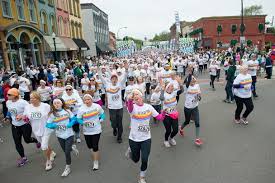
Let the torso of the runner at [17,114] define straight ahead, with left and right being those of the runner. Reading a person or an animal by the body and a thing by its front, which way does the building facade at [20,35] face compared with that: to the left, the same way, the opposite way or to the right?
to the left

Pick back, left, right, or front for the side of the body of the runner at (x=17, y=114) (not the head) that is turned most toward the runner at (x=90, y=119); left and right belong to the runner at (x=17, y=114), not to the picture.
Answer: left

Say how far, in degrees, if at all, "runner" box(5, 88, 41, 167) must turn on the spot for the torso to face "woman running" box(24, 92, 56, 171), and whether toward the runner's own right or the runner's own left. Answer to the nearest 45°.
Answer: approximately 90° to the runner's own left

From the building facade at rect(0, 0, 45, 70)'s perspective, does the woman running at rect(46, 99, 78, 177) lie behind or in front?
in front

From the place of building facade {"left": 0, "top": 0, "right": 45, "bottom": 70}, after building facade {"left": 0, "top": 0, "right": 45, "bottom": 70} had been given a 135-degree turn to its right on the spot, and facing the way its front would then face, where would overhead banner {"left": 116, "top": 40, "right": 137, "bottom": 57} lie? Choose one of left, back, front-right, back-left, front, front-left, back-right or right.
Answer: back

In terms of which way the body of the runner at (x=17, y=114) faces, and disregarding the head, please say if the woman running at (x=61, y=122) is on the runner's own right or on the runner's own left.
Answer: on the runner's own left

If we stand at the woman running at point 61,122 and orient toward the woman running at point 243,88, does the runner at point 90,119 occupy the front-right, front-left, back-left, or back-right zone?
front-right

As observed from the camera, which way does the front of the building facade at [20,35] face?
facing the viewer and to the right of the viewer

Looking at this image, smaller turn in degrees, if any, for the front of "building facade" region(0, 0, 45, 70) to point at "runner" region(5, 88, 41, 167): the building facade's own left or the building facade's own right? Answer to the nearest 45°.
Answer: approximately 45° to the building facade's own right

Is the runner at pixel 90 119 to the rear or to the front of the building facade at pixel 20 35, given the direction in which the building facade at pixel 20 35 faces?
to the front

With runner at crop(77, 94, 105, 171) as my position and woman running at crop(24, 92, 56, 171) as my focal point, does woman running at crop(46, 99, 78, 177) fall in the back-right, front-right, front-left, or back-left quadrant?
front-left

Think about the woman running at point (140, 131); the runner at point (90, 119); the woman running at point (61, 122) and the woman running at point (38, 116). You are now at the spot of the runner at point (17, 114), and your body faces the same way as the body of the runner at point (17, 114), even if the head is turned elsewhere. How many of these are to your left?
4

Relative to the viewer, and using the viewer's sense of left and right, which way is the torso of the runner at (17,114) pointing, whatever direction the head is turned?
facing the viewer and to the left of the viewer

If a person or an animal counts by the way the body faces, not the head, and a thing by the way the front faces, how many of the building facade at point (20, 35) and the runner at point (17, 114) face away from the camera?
0

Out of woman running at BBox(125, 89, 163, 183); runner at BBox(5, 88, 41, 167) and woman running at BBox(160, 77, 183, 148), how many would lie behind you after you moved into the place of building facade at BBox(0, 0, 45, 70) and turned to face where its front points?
0

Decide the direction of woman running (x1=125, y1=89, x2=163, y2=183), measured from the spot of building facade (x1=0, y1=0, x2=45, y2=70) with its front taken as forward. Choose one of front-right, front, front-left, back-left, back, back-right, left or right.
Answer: front-right

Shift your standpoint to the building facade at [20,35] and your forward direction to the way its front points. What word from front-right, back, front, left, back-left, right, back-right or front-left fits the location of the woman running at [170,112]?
front-right
